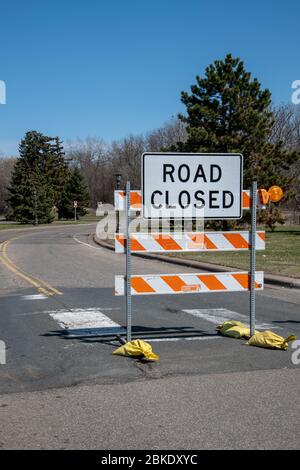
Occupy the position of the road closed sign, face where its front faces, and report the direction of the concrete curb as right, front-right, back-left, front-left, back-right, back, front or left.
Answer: back

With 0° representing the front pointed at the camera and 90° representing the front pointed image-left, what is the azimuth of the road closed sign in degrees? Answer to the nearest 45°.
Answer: approximately 0°

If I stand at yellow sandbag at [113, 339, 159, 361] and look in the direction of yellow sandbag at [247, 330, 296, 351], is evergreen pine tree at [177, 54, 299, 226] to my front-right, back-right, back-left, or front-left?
front-left

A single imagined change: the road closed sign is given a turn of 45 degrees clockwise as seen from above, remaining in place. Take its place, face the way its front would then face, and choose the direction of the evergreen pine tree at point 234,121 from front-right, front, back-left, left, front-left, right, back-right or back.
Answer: back-right

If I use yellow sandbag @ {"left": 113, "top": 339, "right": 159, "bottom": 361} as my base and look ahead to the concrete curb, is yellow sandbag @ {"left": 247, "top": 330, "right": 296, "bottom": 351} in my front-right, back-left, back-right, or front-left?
front-right
